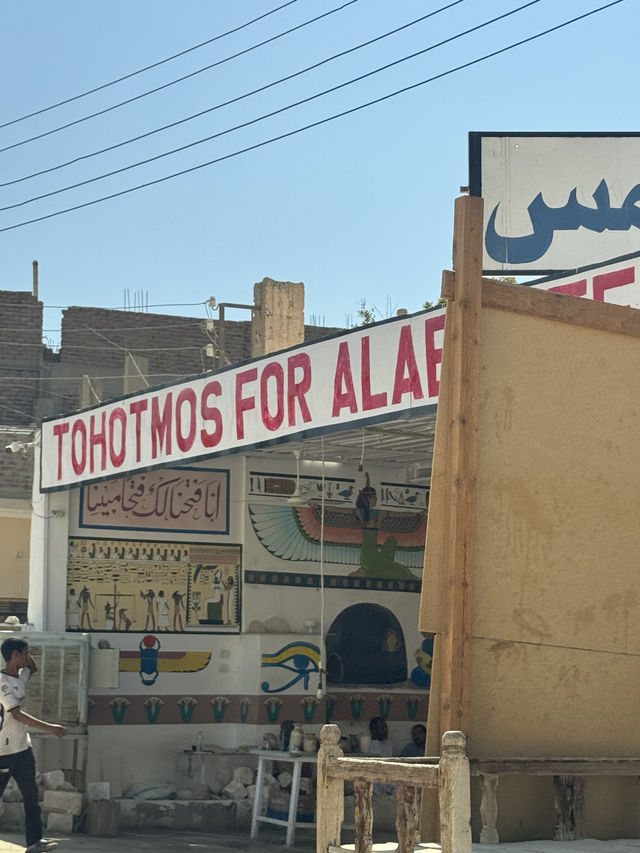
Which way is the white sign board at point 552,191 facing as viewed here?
toward the camera

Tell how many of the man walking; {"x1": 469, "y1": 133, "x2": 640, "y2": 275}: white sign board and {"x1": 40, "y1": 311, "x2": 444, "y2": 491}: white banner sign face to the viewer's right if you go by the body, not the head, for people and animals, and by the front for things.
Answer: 1

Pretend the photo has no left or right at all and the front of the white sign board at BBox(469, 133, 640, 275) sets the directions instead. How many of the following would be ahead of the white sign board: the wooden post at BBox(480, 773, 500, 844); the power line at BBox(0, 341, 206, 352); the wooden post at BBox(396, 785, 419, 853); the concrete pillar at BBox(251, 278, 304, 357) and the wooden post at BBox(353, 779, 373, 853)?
3

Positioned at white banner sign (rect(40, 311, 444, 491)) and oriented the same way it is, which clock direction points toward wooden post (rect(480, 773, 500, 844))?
The wooden post is roughly at 10 o'clock from the white banner sign.

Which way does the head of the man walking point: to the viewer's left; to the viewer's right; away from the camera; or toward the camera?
to the viewer's right

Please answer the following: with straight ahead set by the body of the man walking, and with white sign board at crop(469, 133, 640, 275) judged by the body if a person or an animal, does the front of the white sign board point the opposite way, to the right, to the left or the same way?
to the right

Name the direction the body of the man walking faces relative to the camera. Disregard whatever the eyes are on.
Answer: to the viewer's right

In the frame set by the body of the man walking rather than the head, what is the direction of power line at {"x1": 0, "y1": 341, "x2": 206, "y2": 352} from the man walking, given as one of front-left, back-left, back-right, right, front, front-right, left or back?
left

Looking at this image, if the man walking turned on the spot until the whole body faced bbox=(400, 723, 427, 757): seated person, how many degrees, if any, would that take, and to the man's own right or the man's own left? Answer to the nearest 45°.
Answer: approximately 45° to the man's own left

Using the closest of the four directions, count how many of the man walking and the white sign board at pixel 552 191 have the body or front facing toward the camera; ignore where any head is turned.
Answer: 1

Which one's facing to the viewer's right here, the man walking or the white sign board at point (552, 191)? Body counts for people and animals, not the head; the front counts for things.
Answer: the man walking

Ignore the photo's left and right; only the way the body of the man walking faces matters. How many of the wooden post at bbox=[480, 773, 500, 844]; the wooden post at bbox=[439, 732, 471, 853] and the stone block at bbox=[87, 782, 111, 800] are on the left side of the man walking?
1

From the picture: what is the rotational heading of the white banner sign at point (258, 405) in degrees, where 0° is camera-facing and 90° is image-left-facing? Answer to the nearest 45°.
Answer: approximately 45°

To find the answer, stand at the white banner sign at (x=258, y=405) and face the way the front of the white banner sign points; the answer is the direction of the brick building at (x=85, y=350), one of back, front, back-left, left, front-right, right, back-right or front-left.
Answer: back-right
